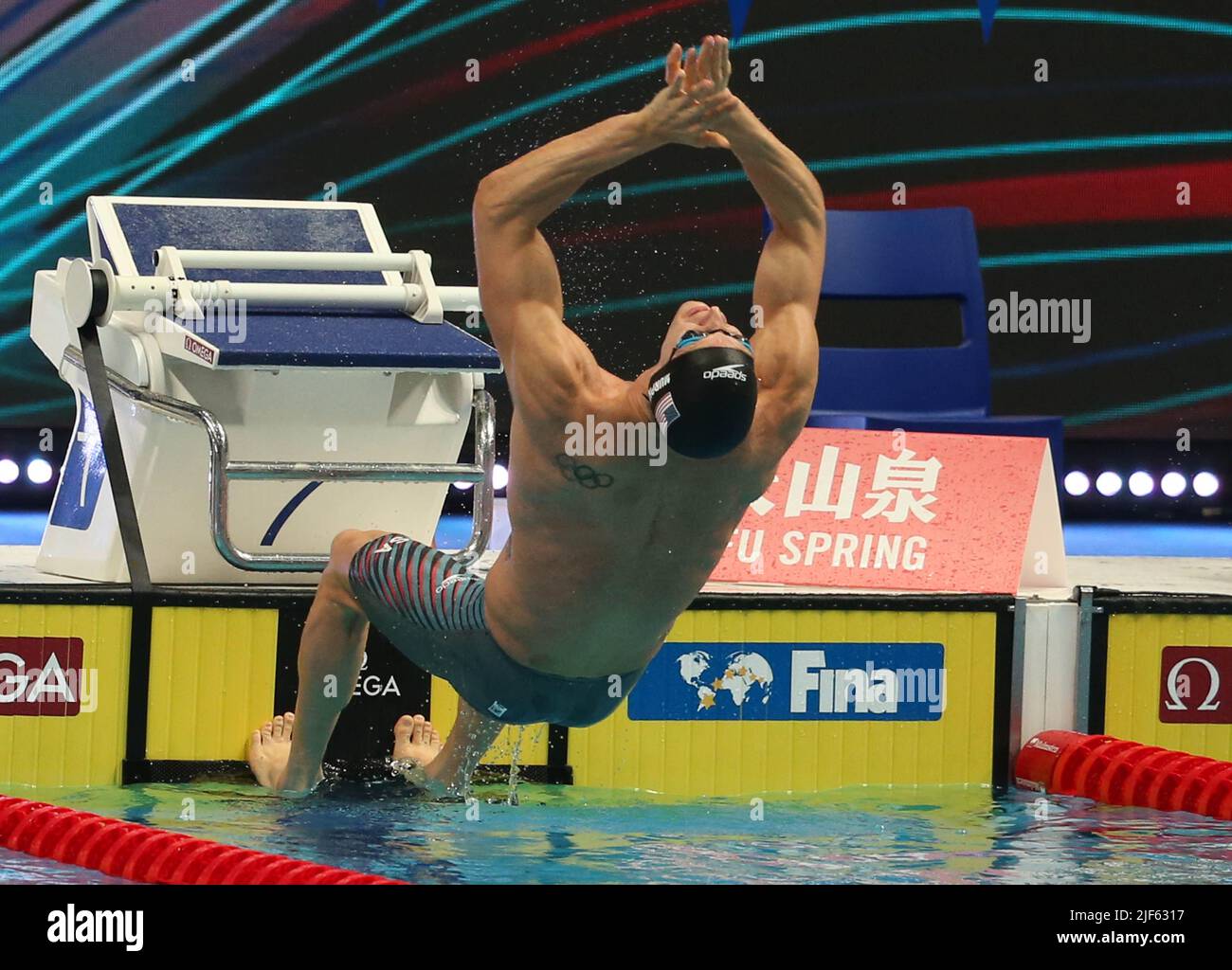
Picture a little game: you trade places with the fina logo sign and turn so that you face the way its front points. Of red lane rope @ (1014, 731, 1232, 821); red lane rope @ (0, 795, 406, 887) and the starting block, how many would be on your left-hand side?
1

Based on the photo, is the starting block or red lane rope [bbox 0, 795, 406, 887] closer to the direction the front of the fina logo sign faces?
the red lane rope

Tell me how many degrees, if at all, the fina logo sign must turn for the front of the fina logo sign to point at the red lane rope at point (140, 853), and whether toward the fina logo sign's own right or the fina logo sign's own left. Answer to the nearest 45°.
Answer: approximately 45° to the fina logo sign's own right

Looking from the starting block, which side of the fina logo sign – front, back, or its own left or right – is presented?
right

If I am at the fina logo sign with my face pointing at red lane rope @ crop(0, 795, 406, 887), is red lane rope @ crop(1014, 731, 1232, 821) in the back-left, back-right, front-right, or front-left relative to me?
back-left

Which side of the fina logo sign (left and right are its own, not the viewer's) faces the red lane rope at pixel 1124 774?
left

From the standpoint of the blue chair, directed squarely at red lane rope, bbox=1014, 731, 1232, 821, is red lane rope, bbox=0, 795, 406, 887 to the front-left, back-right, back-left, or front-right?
front-right

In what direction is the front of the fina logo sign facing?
toward the camera

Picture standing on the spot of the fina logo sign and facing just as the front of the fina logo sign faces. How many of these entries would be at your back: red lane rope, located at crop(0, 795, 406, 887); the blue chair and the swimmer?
1

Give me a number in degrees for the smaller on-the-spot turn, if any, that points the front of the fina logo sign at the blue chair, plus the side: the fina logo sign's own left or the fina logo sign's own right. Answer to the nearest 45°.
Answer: approximately 180°

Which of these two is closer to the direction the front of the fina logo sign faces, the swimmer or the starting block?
the swimmer

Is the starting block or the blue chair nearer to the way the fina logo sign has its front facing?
the starting block
